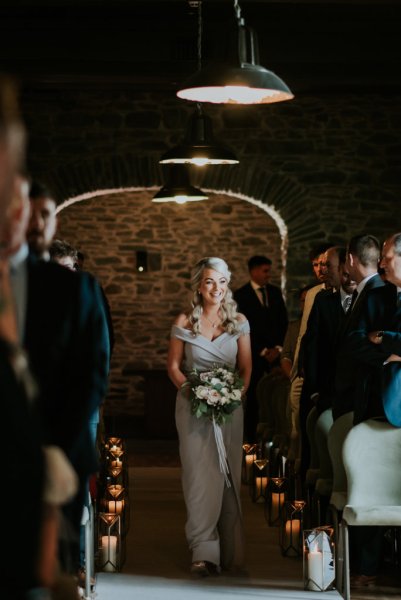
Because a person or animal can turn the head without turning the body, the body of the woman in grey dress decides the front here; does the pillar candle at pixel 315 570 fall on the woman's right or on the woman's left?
on the woman's left

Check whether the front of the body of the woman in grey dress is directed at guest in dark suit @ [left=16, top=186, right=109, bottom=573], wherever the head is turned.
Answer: yes

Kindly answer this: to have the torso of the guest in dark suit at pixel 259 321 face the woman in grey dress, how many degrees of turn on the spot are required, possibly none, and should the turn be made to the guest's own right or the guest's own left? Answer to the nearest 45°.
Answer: approximately 45° to the guest's own right

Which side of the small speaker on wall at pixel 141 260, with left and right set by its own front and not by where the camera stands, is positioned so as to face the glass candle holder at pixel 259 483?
front

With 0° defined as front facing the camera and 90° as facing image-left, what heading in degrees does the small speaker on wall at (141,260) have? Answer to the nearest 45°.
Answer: approximately 0°

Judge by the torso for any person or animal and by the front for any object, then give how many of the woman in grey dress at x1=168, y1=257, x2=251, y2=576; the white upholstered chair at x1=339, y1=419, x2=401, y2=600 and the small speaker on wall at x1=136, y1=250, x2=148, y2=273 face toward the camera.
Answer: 3

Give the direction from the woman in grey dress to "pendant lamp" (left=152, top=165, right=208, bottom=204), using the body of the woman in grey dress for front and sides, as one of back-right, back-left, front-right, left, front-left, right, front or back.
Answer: back

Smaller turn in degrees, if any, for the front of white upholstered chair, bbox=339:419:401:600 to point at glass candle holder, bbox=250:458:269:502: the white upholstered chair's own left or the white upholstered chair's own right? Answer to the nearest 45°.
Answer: approximately 180°

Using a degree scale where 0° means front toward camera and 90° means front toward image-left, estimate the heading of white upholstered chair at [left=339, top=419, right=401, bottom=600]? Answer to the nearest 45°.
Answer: approximately 0°
